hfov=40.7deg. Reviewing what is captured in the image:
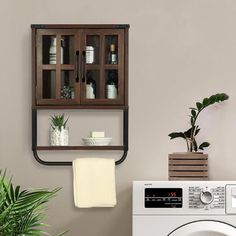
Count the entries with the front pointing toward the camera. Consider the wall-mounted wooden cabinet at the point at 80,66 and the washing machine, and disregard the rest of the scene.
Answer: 2

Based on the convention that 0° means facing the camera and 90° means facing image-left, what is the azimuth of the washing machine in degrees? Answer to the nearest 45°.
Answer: approximately 0°

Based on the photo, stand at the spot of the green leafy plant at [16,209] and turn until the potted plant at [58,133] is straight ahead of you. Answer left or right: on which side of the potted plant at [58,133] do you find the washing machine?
right

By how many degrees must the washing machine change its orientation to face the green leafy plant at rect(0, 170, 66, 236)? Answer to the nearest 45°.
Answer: approximately 45° to its right
